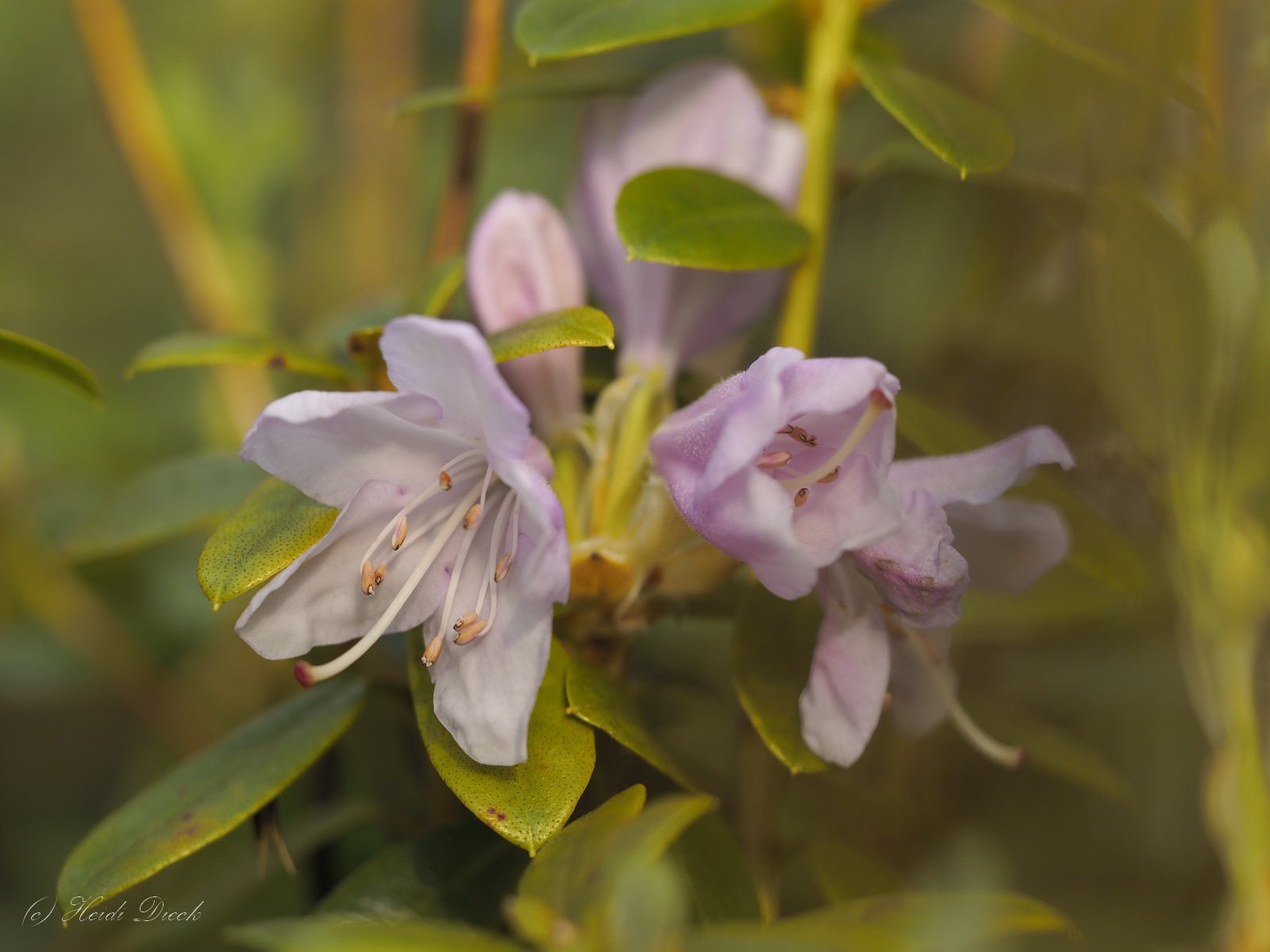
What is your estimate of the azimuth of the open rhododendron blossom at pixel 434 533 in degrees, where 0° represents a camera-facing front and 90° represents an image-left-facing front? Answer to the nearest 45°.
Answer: approximately 45°
